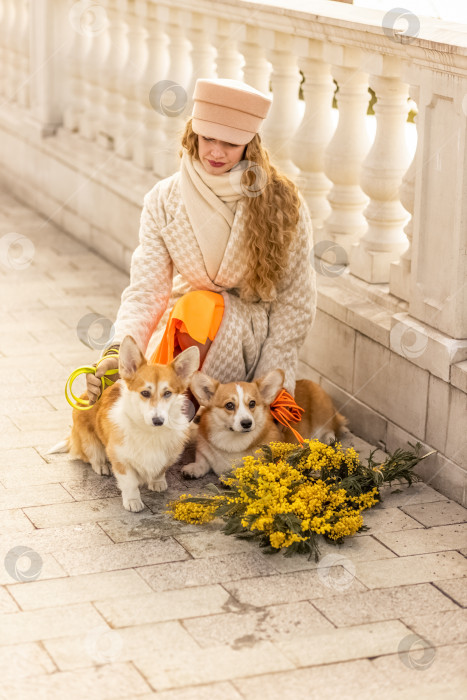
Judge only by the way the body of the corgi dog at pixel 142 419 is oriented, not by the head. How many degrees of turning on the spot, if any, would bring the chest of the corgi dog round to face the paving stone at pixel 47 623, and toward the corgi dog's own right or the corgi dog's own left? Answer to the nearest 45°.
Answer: approximately 45° to the corgi dog's own right

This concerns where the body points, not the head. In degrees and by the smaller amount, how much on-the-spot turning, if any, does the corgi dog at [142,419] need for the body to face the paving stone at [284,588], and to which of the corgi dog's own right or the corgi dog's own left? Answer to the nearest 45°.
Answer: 0° — it already faces it

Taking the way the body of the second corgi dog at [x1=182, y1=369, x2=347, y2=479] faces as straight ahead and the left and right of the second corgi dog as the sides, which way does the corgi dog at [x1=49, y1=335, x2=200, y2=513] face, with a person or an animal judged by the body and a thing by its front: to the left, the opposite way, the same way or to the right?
to the left

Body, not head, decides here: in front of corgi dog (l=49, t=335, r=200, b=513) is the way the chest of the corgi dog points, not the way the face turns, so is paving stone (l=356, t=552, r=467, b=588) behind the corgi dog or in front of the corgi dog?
in front

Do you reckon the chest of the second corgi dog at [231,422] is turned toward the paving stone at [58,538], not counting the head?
yes

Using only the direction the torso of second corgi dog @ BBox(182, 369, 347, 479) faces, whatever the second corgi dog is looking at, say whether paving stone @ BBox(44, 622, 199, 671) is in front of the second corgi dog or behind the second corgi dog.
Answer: in front

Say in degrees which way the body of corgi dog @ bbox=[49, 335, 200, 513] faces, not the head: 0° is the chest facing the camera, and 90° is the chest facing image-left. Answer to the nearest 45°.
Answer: approximately 315°

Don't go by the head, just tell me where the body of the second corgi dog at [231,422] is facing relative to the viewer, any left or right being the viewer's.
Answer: facing the viewer and to the left of the viewer

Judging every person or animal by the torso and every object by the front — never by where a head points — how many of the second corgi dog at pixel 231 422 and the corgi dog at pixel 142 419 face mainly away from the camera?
0

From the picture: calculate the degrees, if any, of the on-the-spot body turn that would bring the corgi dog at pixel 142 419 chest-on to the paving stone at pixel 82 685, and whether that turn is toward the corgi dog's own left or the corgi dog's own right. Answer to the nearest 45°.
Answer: approximately 45° to the corgi dog's own right
